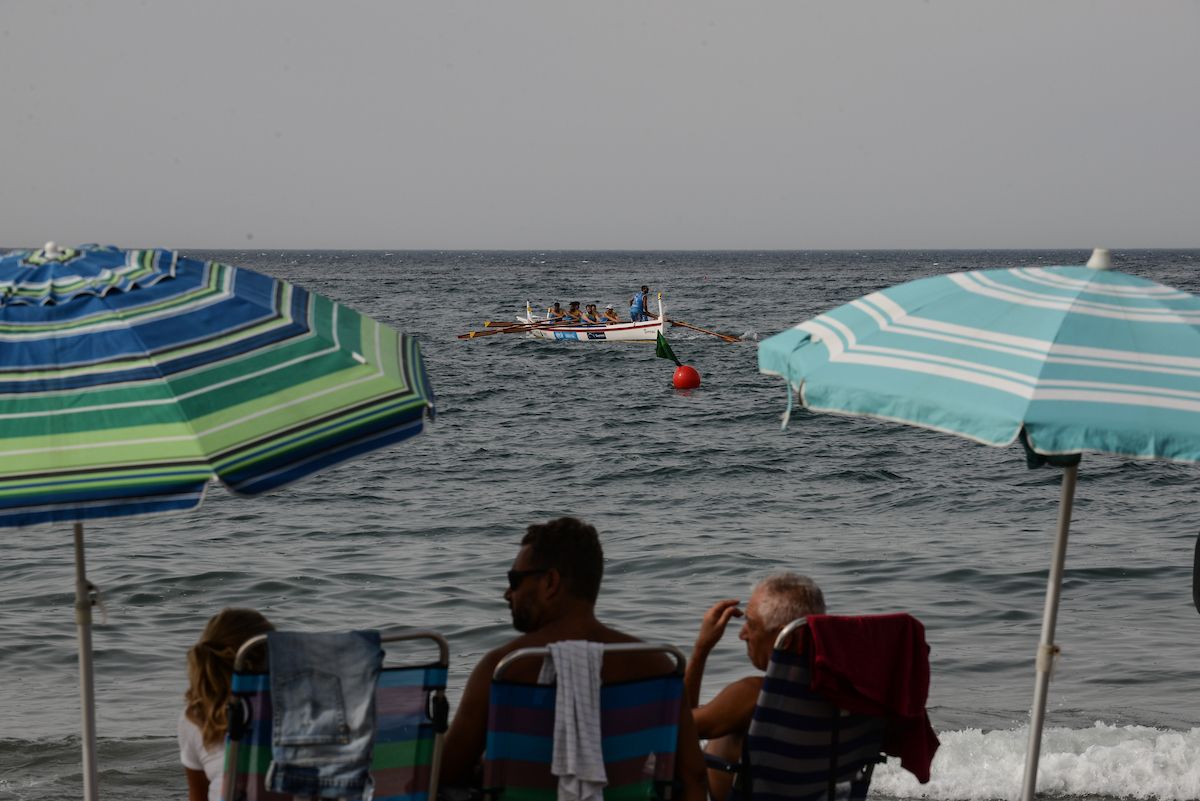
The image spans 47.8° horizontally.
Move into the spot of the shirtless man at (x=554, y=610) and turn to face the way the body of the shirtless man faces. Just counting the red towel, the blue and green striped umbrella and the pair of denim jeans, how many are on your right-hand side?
1

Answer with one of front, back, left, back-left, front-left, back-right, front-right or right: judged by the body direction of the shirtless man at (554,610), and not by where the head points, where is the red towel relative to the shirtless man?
right

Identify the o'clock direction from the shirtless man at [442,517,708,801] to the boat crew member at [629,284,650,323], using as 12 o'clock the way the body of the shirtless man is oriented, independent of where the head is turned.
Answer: The boat crew member is roughly at 12 o'clock from the shirtless man.

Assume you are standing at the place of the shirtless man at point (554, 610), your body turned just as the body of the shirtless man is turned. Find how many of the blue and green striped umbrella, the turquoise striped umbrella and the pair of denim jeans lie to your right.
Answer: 1

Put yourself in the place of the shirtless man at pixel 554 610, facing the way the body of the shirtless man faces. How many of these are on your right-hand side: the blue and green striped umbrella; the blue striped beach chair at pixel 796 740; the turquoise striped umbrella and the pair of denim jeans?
2

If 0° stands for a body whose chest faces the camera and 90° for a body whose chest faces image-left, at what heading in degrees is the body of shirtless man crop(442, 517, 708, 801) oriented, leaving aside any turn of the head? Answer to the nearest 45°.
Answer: approximately 180°

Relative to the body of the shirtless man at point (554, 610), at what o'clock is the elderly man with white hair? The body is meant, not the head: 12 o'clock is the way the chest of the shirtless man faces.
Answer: The elderly man with white hair is roughly at 2 o'clock from the shirtless man.

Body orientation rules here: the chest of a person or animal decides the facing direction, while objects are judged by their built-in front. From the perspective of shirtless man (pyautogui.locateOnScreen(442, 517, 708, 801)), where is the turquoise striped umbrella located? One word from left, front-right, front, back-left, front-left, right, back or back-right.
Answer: right

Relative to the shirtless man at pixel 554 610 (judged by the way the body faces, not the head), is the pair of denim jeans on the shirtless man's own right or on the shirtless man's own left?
on the shirtless man's own left

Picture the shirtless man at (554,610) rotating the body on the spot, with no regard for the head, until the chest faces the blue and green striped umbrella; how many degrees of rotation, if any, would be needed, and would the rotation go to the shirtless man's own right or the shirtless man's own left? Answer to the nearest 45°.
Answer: approximately 90° to the shirtless man's own left

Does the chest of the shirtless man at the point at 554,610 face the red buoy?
yes
